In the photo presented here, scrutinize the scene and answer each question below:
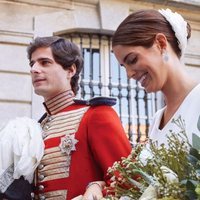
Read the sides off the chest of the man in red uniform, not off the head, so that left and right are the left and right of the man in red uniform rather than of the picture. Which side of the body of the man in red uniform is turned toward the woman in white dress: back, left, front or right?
left

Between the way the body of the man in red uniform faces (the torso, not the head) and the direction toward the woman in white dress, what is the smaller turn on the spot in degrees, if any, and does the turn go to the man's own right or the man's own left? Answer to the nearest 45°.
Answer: approximately 90° to the man's own left
